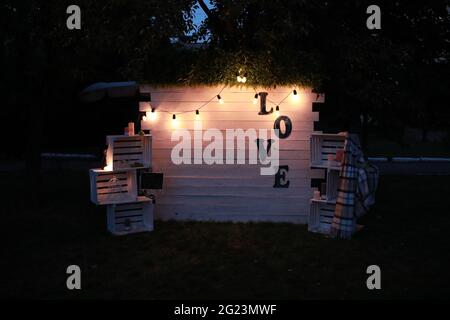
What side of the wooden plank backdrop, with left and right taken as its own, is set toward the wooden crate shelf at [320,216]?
left

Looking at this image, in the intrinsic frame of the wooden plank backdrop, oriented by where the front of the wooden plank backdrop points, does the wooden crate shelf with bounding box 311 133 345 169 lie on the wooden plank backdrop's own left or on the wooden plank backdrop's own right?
on the wooden plank backdrop's own left

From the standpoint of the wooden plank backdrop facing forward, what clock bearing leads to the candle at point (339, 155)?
The candle is roughly at 10 o'clock from the wooden plank backdrop.

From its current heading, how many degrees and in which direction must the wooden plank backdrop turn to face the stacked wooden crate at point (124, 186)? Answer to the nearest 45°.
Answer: approximately 90° to its right

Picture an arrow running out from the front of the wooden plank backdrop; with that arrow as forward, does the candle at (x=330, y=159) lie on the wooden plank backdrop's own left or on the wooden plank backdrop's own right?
on the wooden plank backdrop's own left

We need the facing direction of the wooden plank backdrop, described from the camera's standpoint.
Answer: facing the viewer

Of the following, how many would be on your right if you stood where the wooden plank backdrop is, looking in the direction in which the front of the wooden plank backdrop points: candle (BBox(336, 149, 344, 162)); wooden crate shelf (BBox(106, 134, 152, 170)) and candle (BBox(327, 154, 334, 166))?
1

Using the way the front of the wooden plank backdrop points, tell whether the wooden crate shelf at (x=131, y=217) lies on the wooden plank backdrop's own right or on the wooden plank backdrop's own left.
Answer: on the wooden plank backdrop's own right
